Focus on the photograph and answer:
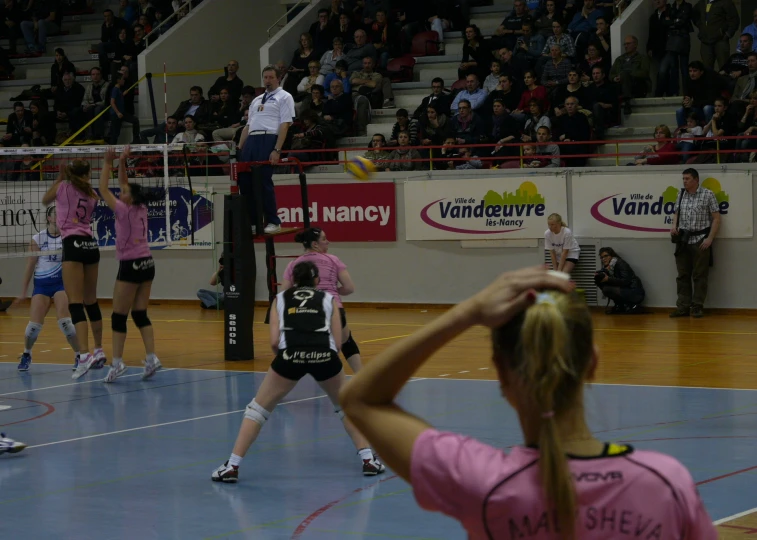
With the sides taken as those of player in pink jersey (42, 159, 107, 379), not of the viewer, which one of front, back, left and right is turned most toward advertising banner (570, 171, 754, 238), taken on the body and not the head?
right

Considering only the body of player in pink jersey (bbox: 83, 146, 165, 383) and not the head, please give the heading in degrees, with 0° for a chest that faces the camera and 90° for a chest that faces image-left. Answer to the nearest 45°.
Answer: approximately 135°

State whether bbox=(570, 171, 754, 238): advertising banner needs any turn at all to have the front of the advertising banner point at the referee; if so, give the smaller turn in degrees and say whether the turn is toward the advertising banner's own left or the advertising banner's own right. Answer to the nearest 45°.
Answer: approximately 45° to the advertising banner's own right

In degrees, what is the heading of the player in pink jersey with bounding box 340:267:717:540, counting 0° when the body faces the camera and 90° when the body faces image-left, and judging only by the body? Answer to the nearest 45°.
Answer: approximately 180°

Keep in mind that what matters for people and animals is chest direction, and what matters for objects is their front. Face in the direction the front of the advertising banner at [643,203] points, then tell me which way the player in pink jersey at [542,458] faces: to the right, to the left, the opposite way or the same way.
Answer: the opposite way

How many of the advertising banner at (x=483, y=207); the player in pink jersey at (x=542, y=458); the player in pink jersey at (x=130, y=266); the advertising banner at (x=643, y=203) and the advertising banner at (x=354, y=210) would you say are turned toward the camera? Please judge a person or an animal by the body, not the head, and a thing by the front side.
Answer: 3

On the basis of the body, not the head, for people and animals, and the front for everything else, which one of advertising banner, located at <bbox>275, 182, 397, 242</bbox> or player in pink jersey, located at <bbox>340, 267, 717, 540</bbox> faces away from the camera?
the player in pink jersey

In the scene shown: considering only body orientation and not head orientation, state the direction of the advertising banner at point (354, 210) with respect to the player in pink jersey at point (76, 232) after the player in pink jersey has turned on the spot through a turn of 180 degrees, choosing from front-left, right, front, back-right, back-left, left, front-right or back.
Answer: left
